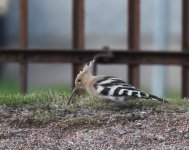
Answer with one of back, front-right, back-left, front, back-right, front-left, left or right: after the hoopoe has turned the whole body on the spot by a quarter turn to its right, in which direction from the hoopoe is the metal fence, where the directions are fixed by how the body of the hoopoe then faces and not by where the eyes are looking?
front

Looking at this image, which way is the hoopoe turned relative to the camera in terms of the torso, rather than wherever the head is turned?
to the viewer's left
